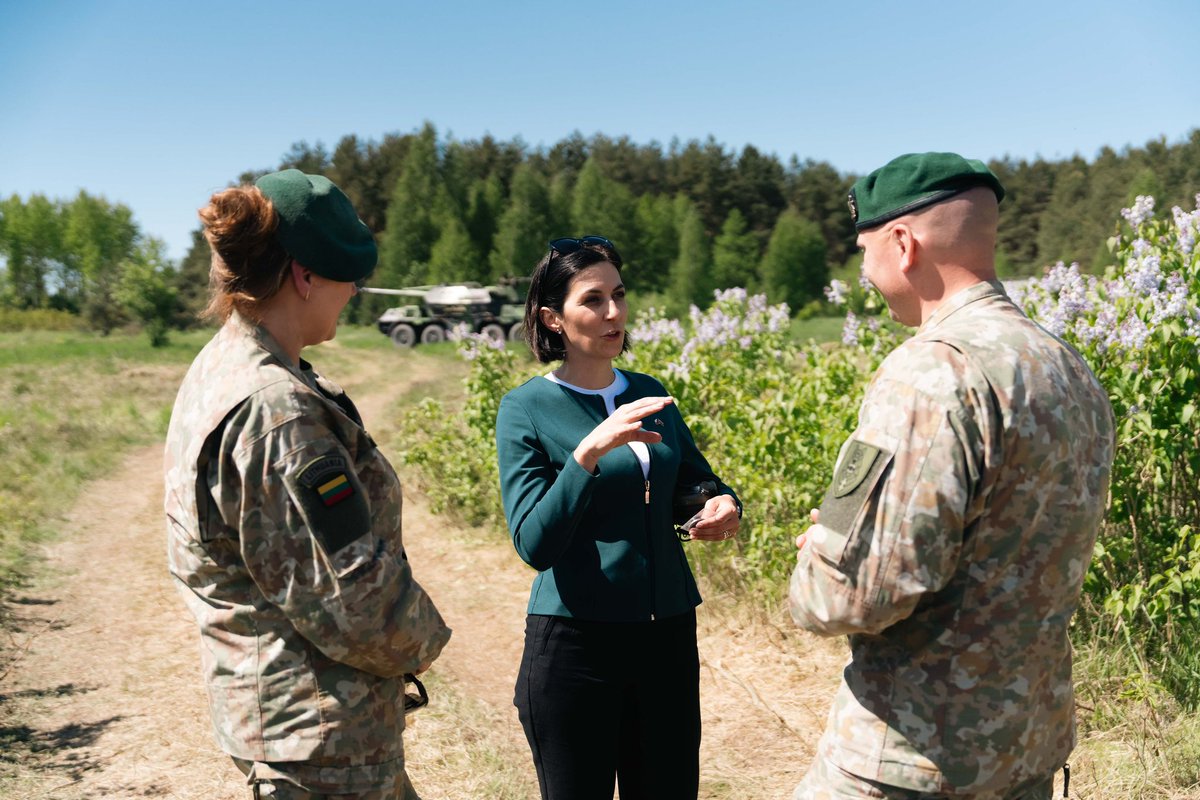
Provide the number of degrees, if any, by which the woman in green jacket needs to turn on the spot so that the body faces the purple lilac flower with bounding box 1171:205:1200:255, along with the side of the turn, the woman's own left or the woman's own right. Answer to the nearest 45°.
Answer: approximately 90° to the woman's own left

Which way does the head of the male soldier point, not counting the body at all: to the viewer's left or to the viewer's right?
to the viewer's left

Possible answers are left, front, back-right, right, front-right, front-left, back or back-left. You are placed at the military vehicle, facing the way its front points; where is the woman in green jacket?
left

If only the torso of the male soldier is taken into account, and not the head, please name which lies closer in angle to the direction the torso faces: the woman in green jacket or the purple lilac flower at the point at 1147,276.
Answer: the woman in green jacket

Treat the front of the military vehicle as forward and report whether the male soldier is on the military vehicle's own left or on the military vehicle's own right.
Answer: on the military vehicle's own left

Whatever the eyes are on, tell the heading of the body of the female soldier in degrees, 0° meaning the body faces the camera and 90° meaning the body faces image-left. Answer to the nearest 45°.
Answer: approximately 225°

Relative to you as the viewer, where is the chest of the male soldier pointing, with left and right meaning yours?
facing away from the viewer and to the left of the viewer

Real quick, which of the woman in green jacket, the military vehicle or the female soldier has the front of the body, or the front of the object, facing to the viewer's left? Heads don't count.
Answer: the military vehicle

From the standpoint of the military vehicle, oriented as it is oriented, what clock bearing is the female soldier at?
The female soldier is roughly at 9 o'clock from the military vehicle.

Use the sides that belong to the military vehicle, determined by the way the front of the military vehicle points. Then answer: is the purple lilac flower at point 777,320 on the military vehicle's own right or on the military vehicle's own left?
on the military vehicle's own left

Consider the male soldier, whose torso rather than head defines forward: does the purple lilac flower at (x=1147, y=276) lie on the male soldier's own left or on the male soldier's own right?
on the male soldier's own right

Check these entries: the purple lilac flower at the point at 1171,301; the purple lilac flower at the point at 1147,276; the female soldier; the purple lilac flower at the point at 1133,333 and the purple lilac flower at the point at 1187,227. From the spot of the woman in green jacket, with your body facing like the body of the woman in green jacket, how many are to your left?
4

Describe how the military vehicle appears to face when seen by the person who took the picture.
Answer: facing to the left of the viewer

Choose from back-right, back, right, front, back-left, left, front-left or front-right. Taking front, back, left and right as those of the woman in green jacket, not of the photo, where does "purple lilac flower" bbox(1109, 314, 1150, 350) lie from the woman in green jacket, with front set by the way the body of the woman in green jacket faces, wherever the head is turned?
left

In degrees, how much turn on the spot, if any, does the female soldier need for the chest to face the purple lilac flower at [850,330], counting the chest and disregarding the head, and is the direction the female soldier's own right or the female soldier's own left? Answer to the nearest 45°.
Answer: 0° — they already face it
